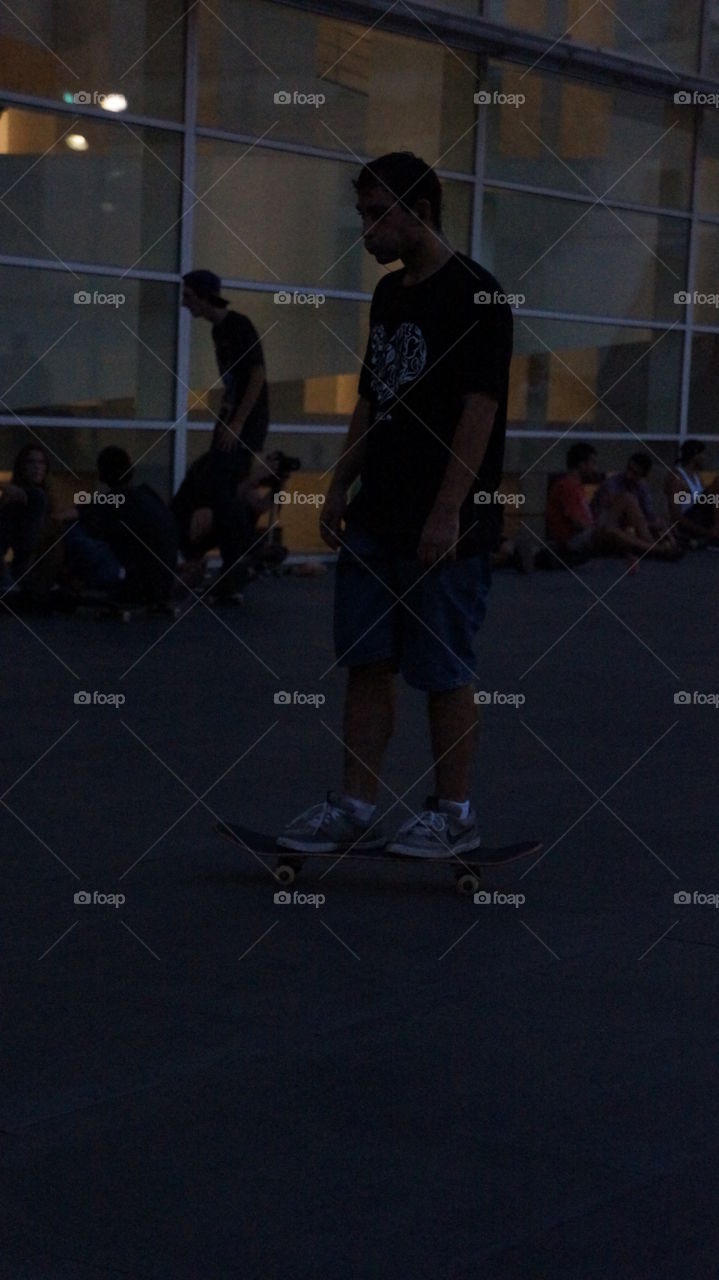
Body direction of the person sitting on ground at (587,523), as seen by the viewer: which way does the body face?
to the viewer's right

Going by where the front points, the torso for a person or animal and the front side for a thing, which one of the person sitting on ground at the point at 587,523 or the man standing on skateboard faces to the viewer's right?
the person sitting on ground

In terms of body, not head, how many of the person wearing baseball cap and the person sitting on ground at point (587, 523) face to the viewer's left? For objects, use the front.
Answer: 1
